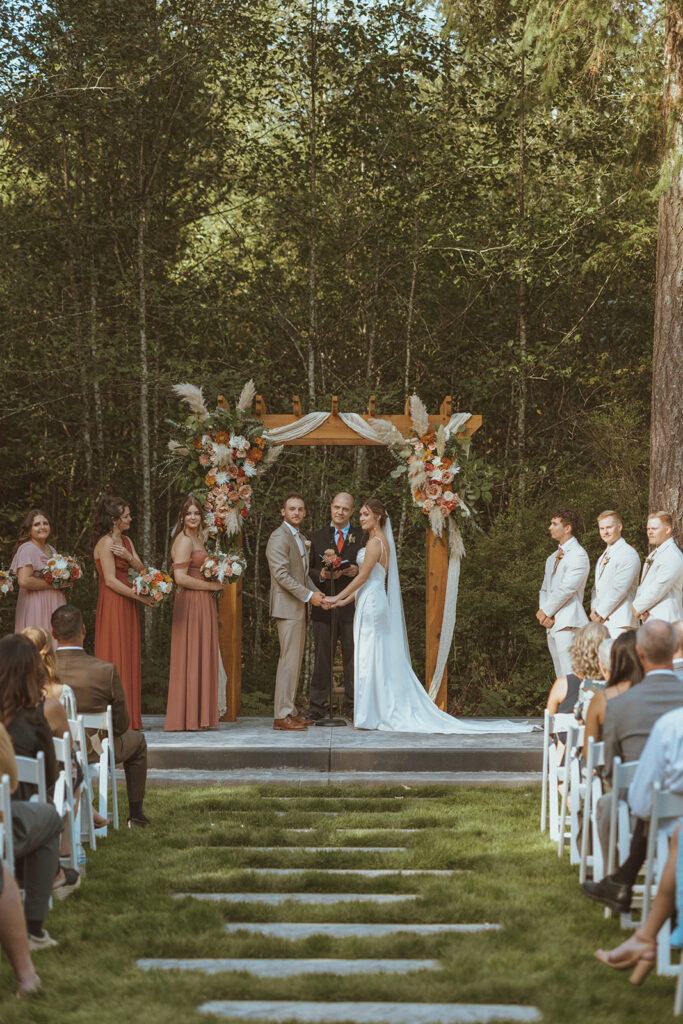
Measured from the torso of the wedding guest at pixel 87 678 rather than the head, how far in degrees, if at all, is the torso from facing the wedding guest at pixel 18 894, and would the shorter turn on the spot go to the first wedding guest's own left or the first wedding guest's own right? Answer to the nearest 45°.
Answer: approximately 135° to the first wedding guest's own right

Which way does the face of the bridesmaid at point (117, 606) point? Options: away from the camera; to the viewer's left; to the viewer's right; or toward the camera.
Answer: to the viewer's right

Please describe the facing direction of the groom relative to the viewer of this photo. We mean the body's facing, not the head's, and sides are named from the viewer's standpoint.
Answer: facing to the right of the viewer

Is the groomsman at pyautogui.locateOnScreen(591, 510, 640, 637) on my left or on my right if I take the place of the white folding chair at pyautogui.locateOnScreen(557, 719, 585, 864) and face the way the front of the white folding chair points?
on my right

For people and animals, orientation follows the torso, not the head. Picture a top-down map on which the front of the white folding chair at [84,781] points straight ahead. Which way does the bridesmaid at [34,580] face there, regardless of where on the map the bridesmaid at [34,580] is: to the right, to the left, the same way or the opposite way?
to the right

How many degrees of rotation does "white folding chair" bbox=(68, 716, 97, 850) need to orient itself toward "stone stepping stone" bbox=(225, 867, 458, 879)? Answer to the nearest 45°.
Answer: approximately 45° to its right

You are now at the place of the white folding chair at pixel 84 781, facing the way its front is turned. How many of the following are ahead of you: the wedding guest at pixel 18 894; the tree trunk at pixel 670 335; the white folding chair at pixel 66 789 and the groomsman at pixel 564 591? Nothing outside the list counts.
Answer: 2

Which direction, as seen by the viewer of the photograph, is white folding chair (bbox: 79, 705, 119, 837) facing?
facing away from the viewer and to the right of the viewer

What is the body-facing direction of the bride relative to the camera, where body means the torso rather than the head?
to the viewer's left

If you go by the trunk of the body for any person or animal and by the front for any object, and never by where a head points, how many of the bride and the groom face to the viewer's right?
1
